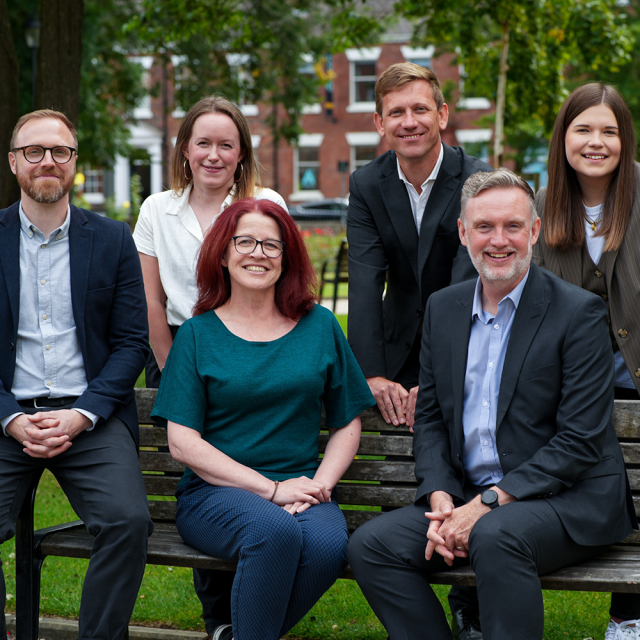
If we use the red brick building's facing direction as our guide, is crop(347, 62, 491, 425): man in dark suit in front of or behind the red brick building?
in front

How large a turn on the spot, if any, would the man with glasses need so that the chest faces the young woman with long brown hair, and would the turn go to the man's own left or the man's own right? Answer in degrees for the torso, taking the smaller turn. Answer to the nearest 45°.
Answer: approximately 90° to the man's own left

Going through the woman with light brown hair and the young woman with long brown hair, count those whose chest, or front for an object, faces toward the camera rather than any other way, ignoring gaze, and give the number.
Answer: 2

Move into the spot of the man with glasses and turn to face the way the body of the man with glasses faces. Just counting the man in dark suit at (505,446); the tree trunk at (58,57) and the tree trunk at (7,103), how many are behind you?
2

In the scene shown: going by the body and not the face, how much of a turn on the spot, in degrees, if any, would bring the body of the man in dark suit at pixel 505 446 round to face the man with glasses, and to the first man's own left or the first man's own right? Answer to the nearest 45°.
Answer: approximately 45° to the first man's own right

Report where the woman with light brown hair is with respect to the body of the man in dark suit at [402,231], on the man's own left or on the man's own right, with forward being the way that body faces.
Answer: on the man's own right

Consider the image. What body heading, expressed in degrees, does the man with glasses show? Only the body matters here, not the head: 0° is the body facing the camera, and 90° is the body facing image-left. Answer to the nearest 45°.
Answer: approximately 0°

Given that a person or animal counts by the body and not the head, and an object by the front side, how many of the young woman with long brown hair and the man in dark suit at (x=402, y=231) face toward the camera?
2

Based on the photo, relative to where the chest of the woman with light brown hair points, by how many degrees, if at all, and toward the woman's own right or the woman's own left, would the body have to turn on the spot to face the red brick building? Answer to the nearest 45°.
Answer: approximately 180°
